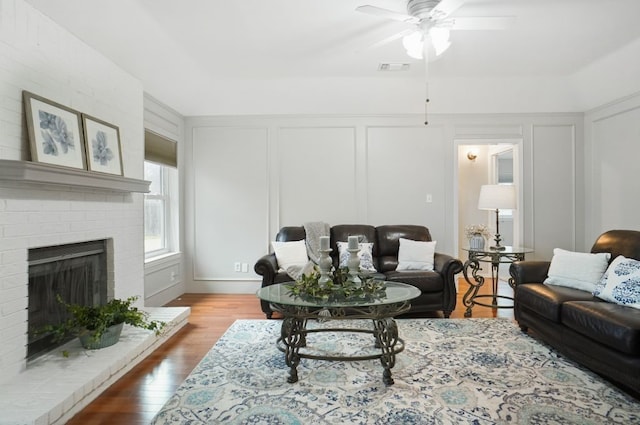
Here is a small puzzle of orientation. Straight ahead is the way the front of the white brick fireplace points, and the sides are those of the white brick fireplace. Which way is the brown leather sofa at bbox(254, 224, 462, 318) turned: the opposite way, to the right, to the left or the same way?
to the right

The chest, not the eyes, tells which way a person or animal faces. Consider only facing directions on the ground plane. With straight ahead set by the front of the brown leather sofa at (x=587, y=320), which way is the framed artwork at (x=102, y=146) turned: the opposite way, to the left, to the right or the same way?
the opposite way

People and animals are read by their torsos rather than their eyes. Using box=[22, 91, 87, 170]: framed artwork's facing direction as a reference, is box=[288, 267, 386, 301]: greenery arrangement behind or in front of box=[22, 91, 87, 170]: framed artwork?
in front

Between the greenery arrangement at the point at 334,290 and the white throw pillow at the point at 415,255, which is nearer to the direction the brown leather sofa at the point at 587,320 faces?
the greenery arrangement

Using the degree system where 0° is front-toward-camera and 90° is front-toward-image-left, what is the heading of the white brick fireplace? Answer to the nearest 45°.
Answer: approximately 315°

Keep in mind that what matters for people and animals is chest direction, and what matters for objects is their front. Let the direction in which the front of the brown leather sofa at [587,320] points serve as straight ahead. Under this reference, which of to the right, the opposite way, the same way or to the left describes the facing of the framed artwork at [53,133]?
the opposite way

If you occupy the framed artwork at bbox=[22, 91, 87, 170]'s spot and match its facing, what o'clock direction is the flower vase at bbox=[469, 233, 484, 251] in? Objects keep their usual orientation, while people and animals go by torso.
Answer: The flower vase is roughly at 11 o'clock from the framed artwork.

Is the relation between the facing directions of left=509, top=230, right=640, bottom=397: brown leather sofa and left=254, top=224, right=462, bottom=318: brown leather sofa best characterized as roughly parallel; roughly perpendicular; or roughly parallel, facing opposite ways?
roughly perpendicular

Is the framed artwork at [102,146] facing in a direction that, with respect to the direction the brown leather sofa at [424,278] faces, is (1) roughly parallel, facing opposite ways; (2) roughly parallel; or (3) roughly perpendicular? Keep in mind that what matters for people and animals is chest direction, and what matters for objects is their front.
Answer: roughly perpendicular

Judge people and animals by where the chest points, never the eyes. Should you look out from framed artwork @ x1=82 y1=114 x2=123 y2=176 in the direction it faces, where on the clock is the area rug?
The area rug is roughly at 12 o'clock from the framed artwork.
